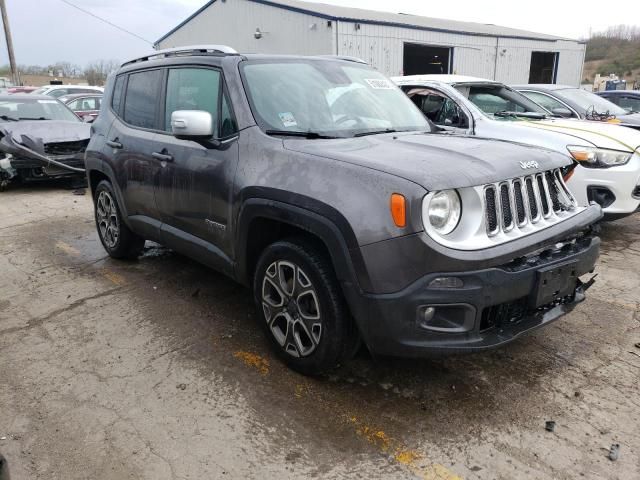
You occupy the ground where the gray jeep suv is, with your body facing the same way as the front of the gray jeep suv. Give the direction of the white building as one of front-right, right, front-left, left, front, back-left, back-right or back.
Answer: back-left

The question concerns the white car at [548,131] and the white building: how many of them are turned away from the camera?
0

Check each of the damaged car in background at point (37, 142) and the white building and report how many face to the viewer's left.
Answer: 0

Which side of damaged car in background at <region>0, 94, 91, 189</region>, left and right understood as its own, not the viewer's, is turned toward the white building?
left

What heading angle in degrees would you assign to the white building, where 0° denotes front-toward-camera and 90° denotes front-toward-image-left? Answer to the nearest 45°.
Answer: approximately 315°

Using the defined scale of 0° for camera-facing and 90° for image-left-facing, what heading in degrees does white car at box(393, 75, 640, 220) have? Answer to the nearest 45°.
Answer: approximately 315°

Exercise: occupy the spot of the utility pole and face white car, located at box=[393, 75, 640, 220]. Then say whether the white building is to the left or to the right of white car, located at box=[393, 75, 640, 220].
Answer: left

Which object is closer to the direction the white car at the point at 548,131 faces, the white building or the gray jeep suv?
the gray jeep suv

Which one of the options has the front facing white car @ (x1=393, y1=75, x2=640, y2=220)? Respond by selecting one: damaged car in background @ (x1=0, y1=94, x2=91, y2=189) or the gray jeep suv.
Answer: the damaged car in background

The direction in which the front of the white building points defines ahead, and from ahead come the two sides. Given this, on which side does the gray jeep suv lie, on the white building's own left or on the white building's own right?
on the white building's own right

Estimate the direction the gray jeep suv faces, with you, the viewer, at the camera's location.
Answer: facing the viewer and to the right of the viewer

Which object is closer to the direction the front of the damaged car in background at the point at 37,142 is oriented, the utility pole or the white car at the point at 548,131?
the white car

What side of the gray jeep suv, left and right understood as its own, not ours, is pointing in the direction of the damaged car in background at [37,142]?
back
